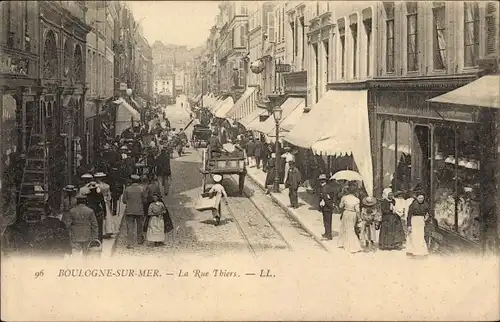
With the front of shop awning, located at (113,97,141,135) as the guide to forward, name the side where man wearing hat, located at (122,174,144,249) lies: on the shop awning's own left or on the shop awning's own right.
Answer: on the shop awning's own right

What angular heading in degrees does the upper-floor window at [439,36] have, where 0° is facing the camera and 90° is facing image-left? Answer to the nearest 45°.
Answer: approximately 45°

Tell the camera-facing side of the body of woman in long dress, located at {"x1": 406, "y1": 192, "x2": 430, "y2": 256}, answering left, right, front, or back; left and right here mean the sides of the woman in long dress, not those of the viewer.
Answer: front

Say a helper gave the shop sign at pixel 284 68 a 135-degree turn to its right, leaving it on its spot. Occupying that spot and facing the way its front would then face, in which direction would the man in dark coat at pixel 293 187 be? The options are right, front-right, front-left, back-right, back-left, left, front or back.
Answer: back-left

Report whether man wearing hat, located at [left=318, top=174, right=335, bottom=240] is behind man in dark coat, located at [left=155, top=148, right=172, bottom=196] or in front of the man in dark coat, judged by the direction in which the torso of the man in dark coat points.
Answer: behind

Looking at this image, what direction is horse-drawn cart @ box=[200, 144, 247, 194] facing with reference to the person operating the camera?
facing away from the viewer

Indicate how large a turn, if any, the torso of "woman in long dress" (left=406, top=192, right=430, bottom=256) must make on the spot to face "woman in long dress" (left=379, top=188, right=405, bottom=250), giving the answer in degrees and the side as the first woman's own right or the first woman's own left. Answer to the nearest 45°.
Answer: approximately 135° to the first woman's own right

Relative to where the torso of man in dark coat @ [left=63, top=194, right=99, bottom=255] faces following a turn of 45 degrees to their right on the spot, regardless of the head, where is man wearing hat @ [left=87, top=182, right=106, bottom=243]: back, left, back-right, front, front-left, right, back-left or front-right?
front-left
